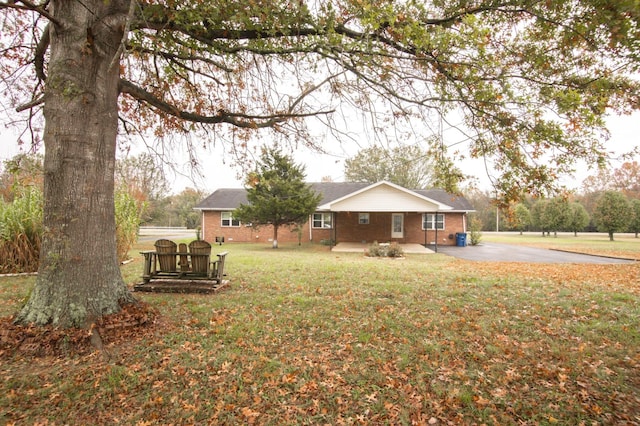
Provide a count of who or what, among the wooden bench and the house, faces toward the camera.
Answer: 1

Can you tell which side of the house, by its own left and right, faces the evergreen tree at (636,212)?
left

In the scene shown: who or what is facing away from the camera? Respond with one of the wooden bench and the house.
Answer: the wooden bench

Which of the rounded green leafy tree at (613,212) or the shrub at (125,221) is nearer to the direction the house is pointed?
the shrub

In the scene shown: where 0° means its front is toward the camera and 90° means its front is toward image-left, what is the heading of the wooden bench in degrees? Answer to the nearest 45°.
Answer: approximately 180°

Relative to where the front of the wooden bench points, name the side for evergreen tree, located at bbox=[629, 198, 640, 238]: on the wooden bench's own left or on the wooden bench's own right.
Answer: on the wooden bench's own right

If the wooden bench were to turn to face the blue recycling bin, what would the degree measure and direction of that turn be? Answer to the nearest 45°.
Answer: approximately 45° to its right

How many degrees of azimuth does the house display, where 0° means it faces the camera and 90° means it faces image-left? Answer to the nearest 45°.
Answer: approximately 0°

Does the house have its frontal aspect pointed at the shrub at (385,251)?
yes

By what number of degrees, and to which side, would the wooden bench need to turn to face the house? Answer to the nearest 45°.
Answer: approximately 45° to its right
